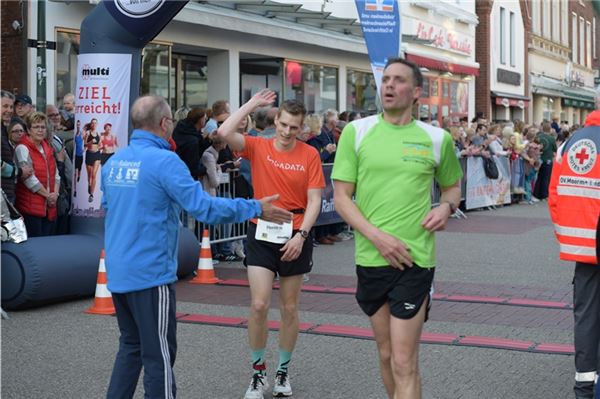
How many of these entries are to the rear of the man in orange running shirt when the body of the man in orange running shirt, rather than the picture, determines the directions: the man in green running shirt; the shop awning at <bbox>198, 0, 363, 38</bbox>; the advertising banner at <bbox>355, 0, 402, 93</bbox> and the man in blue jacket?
2

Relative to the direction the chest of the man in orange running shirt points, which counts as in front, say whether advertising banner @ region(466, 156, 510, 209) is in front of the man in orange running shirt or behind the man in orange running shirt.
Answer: behind

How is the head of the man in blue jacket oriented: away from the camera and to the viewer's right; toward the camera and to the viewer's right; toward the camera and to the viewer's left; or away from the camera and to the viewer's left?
away from the camera and to the viewer's right

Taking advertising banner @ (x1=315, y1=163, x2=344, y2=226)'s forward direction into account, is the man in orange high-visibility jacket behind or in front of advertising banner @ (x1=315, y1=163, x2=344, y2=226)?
in front

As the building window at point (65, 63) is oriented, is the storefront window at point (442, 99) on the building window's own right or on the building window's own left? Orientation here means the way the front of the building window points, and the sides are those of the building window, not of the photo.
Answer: on the building window's own left

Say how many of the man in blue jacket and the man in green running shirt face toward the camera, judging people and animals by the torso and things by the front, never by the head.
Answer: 1

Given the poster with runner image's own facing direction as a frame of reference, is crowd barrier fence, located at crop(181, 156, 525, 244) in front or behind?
behind

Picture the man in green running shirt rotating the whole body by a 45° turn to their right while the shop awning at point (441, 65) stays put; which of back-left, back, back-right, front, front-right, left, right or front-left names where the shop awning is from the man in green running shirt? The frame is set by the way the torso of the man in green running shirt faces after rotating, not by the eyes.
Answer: back-right

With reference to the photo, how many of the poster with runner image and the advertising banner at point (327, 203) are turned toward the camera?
2

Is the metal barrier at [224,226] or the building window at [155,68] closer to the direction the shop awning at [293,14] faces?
the metal barrier

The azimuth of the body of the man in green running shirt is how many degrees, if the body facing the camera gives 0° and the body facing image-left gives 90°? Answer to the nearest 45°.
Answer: approximately 0°

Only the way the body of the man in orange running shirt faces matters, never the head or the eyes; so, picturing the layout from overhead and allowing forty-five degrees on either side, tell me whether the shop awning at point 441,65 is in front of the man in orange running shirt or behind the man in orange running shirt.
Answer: behind

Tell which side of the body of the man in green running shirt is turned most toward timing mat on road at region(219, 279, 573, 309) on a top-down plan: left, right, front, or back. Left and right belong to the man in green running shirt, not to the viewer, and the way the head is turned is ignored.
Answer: back
